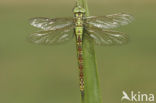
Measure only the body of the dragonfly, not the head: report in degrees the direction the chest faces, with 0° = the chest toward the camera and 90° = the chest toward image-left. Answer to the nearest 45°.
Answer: approximately 180°
